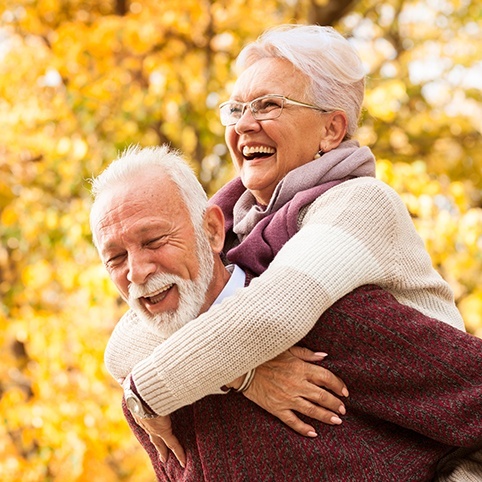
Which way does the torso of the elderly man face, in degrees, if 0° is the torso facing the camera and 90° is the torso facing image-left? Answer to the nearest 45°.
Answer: approximately 45°
